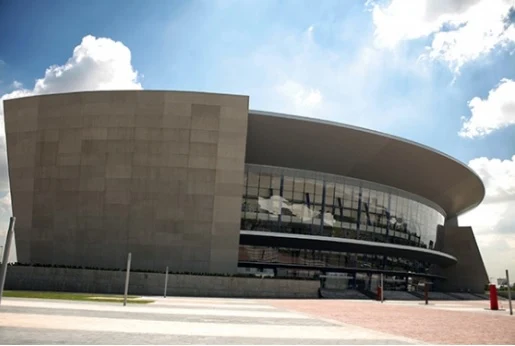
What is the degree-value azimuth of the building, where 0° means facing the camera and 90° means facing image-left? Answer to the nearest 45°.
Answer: approximately 315°
